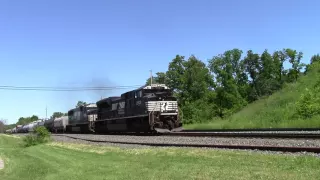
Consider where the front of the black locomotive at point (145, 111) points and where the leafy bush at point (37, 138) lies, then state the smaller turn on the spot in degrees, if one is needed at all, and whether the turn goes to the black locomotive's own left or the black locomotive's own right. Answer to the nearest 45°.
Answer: approximately 135° to the black locomotive's own right

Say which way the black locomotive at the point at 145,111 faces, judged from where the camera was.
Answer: facing the viewer and to the right of the viewer
